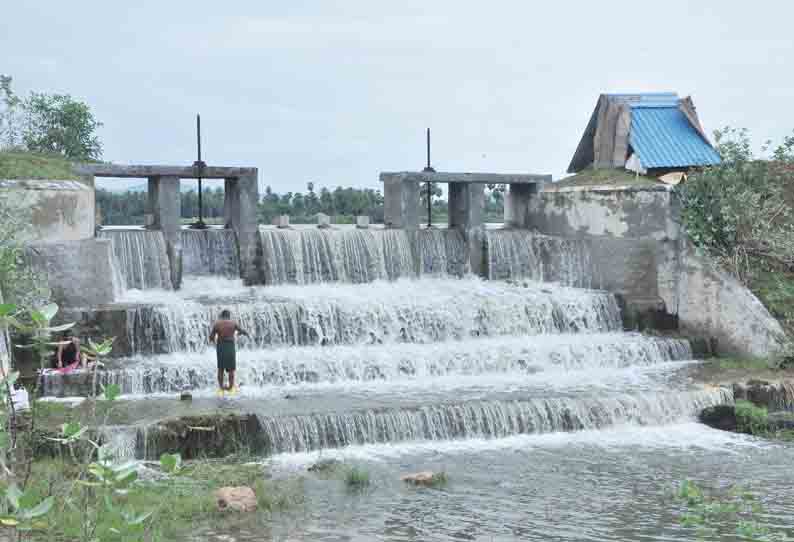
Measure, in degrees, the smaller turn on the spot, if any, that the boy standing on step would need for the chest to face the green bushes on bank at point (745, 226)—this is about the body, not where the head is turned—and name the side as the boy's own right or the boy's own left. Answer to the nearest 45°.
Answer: approximately 90° to the boy's own right

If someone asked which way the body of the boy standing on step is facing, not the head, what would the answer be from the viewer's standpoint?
away from the camera

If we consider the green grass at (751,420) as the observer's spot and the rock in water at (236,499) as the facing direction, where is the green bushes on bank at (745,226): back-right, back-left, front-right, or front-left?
back-right

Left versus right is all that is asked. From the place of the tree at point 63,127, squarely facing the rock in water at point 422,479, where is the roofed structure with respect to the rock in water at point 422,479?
left

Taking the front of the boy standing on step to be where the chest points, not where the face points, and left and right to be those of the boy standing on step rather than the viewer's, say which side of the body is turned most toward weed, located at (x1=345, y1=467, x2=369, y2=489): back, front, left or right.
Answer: back

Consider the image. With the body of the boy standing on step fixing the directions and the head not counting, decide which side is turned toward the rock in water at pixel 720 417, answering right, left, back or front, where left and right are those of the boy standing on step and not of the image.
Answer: right

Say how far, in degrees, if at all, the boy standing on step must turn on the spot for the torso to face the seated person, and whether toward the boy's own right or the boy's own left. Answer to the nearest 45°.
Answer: approximately 90° to the boy's own left

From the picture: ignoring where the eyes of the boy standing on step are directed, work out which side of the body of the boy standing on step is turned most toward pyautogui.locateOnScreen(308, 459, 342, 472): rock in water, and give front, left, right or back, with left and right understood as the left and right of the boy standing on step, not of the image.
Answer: back

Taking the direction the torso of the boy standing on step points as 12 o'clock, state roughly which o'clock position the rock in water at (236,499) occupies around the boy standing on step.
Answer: The rock in water is roughly at 6 o'clock from the boy standing on step.
